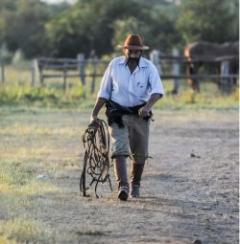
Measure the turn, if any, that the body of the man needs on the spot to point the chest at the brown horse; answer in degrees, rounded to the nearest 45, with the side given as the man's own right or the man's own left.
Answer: approximately 180°

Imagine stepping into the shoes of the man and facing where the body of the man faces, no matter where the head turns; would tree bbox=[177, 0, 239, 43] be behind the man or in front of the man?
behind

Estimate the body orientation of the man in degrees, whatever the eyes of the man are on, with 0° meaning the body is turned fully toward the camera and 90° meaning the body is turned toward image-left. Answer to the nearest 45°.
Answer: approximately 0°
